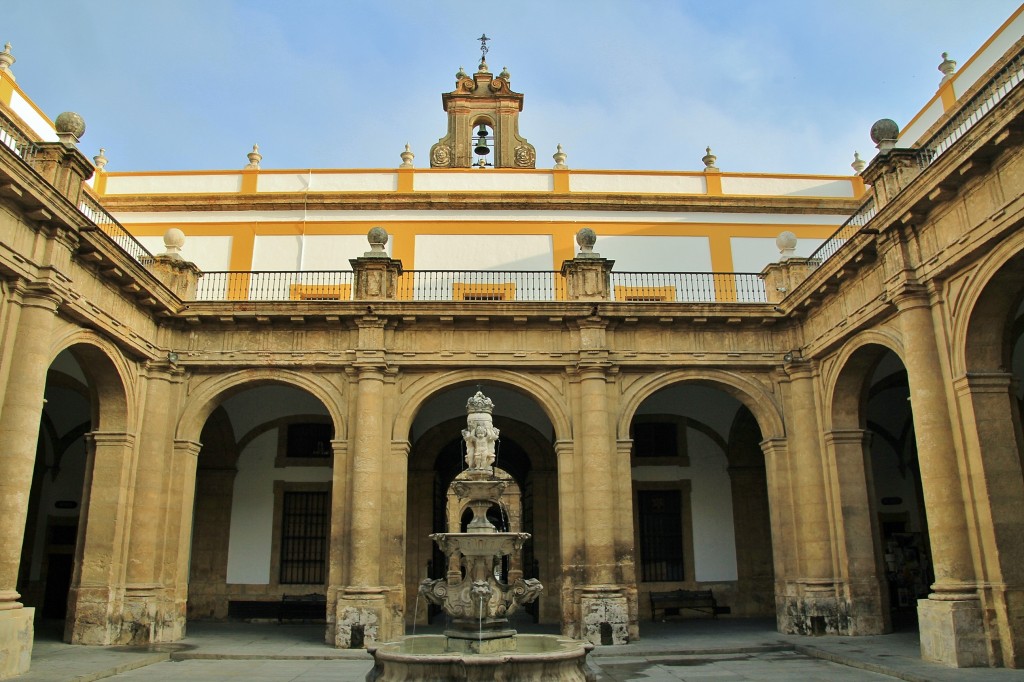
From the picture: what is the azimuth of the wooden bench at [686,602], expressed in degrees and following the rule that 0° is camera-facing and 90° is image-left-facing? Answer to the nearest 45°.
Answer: approximately 0°

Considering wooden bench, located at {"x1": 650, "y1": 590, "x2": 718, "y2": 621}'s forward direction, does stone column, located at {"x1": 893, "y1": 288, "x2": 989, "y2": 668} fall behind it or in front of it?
in front

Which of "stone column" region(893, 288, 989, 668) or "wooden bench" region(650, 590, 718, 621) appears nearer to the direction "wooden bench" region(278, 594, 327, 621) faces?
the stone column

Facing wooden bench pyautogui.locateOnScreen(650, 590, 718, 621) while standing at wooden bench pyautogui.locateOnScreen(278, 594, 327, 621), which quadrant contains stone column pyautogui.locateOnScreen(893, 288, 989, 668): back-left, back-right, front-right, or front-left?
front-right

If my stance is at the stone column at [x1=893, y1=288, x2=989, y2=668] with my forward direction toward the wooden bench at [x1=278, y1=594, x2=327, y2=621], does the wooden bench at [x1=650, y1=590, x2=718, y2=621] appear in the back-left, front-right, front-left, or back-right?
front-right

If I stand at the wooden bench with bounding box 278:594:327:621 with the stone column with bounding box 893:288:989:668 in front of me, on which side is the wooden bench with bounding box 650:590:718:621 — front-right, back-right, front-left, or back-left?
front-left

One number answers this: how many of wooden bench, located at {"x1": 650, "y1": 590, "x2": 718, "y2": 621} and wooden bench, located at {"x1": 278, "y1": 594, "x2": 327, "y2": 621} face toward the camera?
2

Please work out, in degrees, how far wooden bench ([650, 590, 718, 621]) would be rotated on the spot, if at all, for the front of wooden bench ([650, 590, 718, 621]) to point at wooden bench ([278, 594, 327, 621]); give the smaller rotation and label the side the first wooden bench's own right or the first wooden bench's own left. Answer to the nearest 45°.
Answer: approximately 90° to the first wooden bench's own right

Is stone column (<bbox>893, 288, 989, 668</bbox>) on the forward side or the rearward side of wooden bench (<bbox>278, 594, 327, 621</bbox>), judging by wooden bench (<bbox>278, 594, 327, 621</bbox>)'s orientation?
on the forward side

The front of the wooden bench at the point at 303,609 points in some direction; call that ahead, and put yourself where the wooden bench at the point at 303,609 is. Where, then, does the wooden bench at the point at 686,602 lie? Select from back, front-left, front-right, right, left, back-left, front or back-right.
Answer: left

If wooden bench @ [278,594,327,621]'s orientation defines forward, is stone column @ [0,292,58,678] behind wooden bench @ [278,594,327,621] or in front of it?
in front

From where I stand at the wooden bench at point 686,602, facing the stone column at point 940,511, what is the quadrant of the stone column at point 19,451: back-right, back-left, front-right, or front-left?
front-right

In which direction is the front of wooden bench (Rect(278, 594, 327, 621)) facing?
toward the camera

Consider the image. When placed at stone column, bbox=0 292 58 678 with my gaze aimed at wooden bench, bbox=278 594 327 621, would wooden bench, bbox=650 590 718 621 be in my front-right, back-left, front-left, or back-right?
front-right
